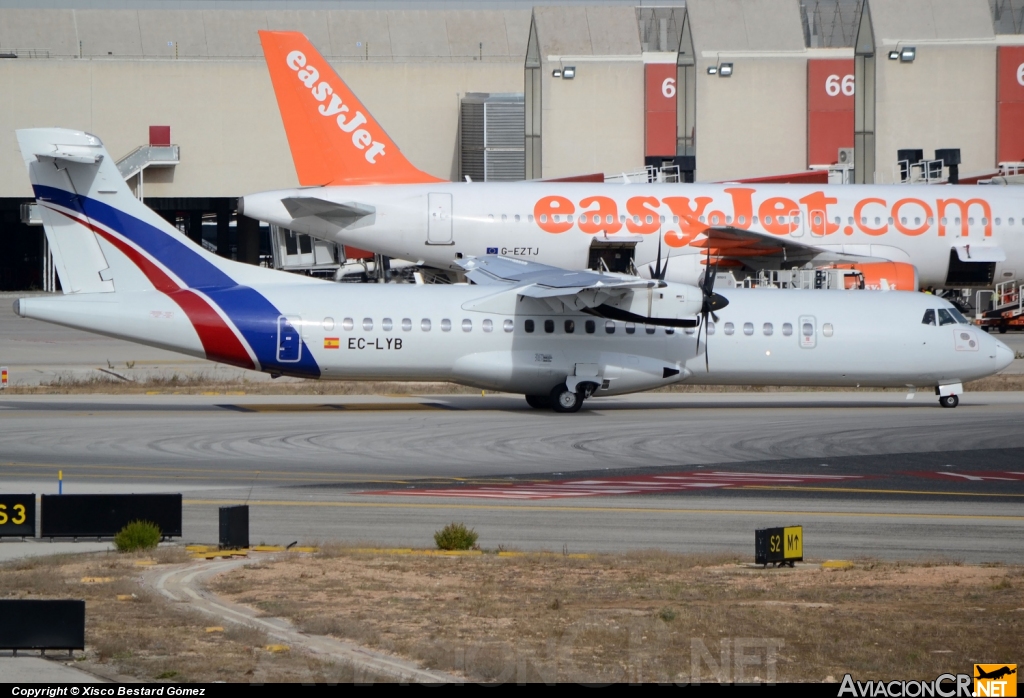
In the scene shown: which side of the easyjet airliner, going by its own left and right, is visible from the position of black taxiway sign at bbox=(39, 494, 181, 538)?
right

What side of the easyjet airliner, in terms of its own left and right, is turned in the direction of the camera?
right

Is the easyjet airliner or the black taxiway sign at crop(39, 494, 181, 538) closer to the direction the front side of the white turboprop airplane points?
the easyjet airliner

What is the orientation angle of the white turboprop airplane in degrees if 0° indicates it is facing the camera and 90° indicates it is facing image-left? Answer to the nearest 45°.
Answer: approximately 270°

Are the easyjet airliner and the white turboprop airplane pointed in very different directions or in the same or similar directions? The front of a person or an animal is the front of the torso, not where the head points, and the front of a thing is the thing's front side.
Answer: same or similar directions

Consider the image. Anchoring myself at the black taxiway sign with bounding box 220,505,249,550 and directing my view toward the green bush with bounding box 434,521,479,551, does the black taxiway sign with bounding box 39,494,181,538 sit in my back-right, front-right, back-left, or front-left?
back-left

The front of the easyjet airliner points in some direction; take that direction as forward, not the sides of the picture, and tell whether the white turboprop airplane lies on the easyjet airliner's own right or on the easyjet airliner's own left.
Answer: on the easyjet airliner's own right

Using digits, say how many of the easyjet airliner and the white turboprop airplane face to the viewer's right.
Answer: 2

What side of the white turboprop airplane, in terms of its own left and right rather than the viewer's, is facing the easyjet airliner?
left

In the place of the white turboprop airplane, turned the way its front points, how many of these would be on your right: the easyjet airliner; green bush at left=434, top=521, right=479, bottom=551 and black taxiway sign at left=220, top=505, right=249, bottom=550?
2

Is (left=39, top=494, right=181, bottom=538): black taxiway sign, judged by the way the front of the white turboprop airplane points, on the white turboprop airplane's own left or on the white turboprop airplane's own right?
on the white turboprop airplane's own right

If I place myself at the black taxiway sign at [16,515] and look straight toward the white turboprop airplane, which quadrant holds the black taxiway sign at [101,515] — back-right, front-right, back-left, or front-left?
front-right

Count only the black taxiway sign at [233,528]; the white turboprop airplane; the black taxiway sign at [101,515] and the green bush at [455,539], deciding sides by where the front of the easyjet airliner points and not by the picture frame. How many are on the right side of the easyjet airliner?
4

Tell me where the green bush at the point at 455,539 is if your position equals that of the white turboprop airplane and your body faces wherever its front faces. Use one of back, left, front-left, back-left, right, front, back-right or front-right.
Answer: right

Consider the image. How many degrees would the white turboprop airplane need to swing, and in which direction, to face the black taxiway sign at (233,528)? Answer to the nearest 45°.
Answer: approximately 90° to its right

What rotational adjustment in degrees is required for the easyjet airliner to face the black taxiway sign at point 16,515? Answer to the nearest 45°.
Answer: approximately 90° to its right
